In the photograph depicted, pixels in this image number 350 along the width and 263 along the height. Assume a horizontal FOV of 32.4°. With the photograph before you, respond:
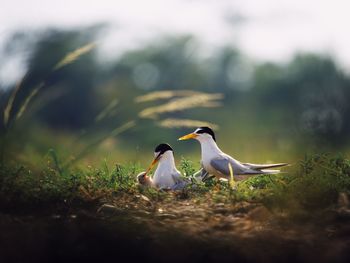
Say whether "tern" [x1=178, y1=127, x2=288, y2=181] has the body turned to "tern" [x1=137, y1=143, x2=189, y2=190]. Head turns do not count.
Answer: yes

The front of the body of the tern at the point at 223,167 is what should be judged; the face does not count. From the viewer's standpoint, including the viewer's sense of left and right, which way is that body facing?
facing to the left of the viewer
